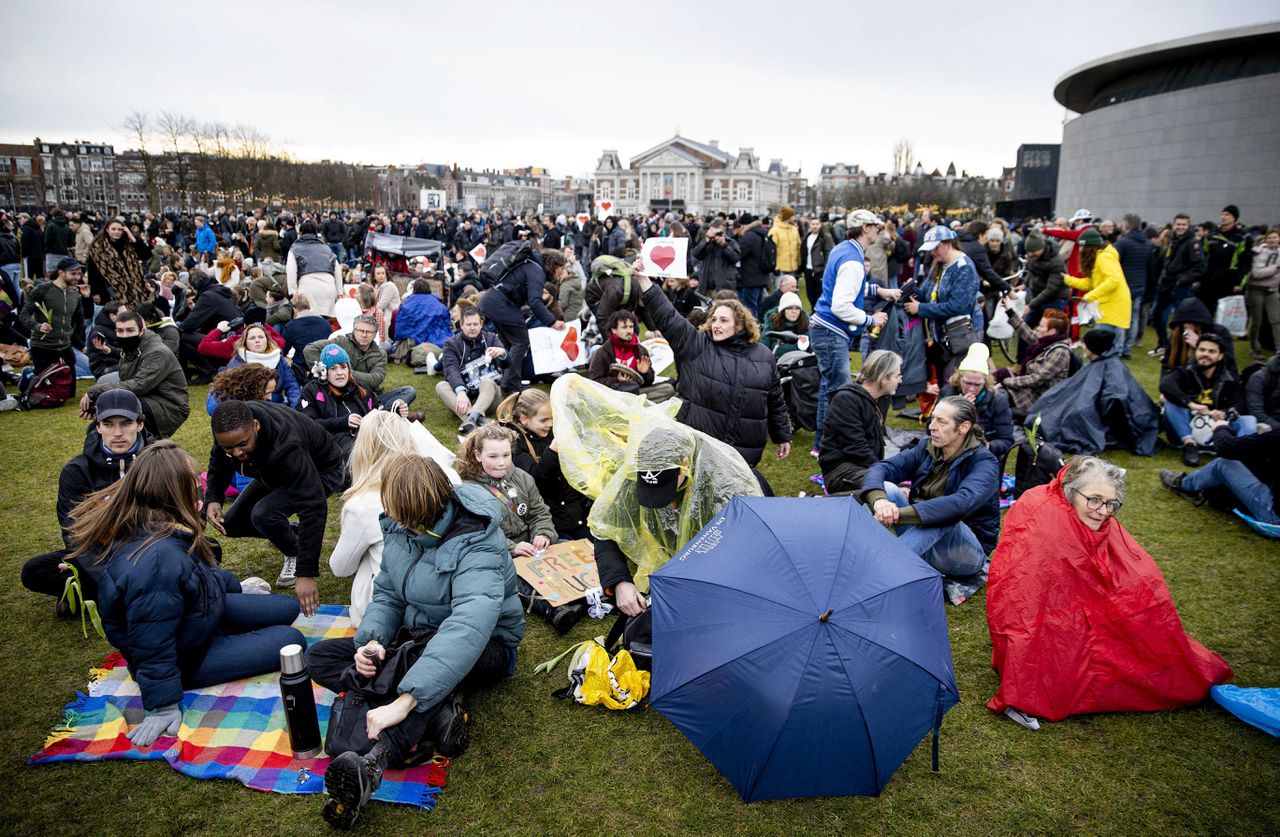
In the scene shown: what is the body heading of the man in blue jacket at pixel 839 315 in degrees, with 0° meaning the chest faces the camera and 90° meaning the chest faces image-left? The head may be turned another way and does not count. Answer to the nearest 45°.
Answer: approximately 270°

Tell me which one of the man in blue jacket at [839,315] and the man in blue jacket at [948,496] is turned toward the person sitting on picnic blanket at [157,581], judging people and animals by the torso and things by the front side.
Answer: the man in blue jacket at [948,496]

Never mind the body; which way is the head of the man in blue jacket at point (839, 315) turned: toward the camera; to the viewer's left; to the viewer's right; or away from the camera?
to the viewer's right

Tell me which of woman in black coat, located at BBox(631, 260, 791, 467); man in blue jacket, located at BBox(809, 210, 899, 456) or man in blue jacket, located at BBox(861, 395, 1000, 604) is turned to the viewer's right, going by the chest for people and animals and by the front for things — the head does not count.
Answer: man in blue jacket, located at BBox(809, 210, 899, 456)

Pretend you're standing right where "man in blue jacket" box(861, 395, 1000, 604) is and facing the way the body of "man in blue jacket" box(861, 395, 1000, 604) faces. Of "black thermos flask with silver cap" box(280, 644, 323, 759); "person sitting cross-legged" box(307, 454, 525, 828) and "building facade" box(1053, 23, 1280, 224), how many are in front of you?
2

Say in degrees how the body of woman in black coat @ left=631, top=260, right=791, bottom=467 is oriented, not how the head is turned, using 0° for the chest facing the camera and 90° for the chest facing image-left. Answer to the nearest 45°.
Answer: approximately 0°

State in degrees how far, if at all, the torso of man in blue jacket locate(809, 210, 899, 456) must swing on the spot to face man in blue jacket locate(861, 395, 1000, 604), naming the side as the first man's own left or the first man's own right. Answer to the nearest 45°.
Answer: approximately 90° to the first man's own right

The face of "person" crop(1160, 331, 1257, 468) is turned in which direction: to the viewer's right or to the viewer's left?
to the viewer's left

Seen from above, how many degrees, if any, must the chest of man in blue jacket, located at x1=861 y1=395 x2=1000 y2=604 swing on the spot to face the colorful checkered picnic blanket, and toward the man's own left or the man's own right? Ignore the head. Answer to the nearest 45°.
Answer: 0° — they already face it
